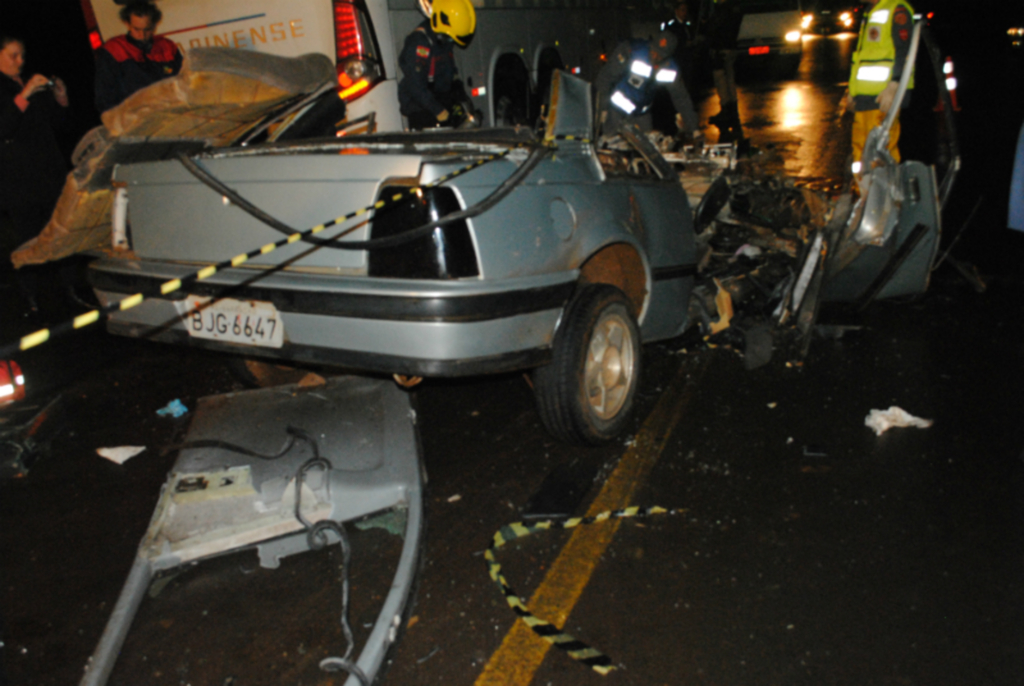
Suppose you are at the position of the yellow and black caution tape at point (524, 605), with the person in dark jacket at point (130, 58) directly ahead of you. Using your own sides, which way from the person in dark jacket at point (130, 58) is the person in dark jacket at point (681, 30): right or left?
right

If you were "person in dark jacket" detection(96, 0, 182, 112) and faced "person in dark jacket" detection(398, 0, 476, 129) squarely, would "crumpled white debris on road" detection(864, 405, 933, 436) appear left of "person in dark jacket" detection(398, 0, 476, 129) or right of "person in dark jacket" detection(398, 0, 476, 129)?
right

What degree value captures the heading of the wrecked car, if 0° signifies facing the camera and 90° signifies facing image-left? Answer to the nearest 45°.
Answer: approximately 225°
